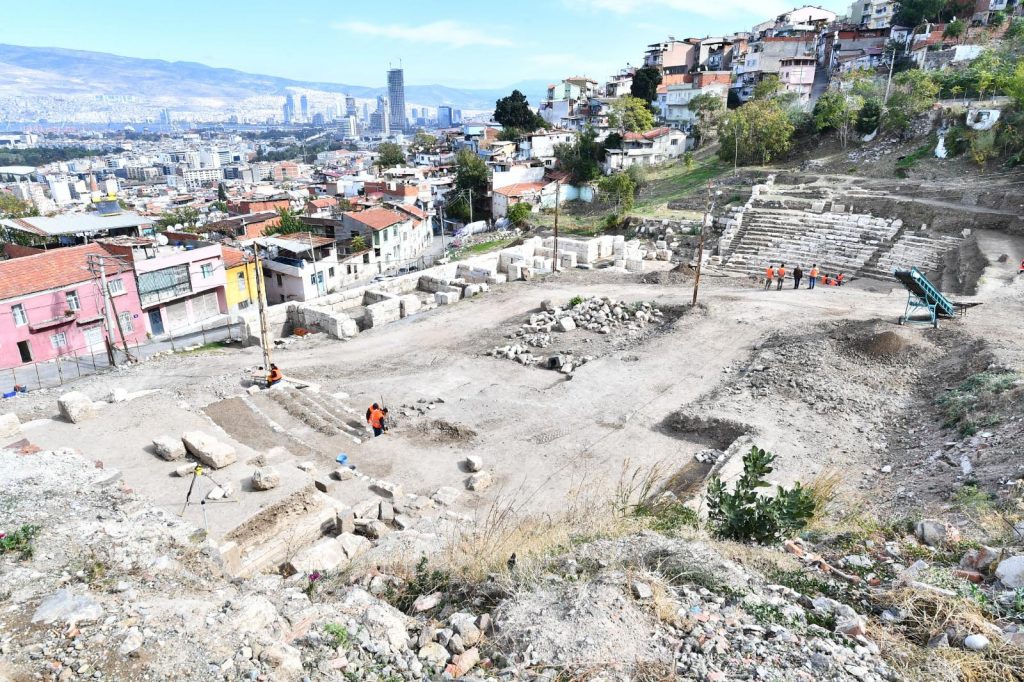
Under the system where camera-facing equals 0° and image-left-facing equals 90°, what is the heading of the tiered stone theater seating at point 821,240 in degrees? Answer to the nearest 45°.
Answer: approximately 45°

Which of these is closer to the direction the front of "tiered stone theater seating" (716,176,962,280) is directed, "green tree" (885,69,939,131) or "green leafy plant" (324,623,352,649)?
the green leafy plant

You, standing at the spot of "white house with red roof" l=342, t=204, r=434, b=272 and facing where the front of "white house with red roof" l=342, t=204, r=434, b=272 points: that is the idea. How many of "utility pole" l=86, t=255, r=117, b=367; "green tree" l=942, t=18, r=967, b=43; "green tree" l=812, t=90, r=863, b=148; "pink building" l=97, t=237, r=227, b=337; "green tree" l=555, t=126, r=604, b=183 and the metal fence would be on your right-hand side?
3

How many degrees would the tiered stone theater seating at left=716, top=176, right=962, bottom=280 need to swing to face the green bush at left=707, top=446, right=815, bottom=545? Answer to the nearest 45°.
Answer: approximately 45° to its left

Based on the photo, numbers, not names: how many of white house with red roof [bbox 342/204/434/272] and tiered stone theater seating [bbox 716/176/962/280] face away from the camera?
0

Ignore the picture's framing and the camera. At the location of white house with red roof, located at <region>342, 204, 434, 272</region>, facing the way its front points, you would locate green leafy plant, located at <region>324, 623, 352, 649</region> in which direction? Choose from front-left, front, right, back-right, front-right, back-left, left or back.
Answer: front-right

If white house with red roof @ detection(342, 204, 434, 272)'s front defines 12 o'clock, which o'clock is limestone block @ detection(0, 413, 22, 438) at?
The limestone block is roughly at 2 o'clock from the white house with red roof.

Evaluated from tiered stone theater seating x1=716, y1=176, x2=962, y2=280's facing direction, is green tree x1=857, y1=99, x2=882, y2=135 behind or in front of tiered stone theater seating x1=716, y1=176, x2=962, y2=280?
behind

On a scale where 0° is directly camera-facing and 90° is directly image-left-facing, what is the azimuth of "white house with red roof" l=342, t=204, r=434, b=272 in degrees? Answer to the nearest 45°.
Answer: approximately 315°

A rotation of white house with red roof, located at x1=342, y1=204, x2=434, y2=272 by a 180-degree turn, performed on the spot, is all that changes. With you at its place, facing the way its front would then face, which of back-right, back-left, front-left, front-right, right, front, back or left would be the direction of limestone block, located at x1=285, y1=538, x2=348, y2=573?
back-left

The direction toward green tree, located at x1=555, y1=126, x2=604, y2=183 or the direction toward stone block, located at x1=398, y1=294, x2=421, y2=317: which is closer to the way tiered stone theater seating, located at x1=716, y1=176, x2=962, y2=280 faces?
the stone block

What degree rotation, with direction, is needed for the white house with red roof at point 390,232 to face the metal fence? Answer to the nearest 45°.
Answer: approximately 90° to its right

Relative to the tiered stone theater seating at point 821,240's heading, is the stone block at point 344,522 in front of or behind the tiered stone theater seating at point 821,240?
in front

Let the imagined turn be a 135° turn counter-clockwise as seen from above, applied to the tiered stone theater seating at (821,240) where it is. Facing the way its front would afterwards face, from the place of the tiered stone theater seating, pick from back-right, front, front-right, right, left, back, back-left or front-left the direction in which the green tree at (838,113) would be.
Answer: left

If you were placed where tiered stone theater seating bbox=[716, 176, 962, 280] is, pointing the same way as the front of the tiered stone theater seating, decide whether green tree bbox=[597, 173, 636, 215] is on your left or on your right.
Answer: on your right
